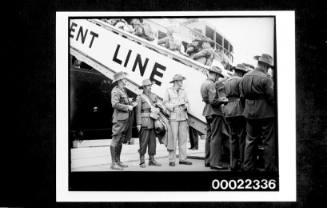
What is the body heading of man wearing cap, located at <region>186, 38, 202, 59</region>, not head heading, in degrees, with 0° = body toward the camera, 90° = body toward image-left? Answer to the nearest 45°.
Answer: approximately 45°
